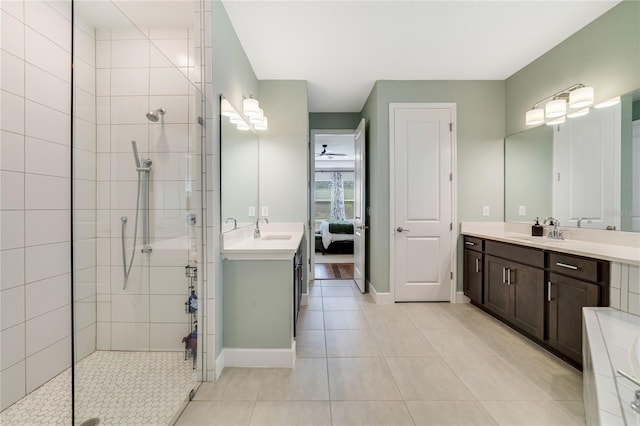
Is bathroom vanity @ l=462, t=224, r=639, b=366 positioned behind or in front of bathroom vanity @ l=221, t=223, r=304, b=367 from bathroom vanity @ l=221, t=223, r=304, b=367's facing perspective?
in front

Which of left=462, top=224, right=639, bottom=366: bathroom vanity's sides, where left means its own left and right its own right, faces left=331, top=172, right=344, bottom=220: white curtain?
right

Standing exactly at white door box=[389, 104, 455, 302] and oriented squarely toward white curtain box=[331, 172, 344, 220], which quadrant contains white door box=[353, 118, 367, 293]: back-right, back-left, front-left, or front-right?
front-left

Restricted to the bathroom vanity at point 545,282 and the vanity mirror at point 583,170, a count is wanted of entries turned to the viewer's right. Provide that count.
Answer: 0

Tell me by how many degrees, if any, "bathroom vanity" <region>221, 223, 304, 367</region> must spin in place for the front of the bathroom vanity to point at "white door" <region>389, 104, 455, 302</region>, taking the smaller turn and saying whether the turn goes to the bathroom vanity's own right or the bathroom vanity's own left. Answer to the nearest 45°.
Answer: approximately 45° to the bathroom vanity's own left

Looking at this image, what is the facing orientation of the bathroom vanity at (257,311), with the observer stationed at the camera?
facing to the right of the viewer

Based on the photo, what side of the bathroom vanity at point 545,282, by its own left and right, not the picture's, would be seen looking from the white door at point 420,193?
right

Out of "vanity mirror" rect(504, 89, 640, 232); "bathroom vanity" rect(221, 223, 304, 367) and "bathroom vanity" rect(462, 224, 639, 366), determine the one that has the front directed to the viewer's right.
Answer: "bathroom vanity" rect(221, 223, 304, 367)

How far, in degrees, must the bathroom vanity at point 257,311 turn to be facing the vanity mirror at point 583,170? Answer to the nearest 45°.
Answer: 0° — it already faces it

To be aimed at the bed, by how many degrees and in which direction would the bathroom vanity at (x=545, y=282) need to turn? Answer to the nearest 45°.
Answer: approximately 90° to its right

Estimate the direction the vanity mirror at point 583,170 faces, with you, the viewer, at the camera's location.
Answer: facing the viewer and to the left of the viewer

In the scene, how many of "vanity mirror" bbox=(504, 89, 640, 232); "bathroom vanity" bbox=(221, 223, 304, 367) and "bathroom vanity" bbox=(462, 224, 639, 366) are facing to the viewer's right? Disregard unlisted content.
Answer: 1
